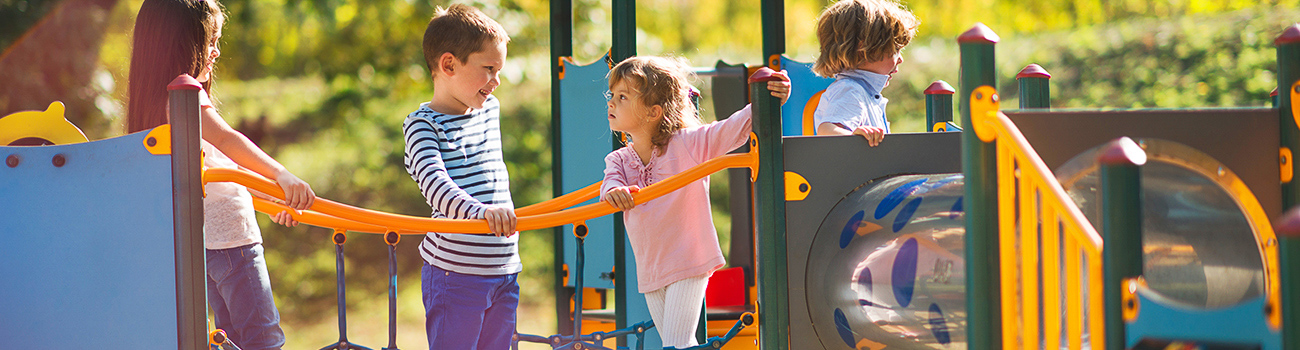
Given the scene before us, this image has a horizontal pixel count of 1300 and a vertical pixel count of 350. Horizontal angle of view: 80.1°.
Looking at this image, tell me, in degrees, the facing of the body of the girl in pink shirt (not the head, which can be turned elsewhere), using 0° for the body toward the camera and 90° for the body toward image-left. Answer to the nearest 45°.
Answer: approximately 45°

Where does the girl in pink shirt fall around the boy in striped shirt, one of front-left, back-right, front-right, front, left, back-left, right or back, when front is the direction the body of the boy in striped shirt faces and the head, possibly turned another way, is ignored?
front-left

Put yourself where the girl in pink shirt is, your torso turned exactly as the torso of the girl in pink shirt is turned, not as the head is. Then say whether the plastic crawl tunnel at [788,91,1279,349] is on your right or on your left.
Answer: on your left

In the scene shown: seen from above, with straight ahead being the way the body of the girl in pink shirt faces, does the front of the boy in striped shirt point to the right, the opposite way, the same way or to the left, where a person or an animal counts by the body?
to the left

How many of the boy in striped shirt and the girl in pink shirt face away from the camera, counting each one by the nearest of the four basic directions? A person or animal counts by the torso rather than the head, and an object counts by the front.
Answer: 0

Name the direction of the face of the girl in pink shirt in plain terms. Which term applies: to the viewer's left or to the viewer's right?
to the viewer's left

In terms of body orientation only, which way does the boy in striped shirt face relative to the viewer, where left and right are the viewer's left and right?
facing the viewer and to the right of the viewer

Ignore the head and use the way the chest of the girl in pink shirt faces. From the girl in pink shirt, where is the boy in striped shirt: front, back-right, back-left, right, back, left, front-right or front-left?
front-right
